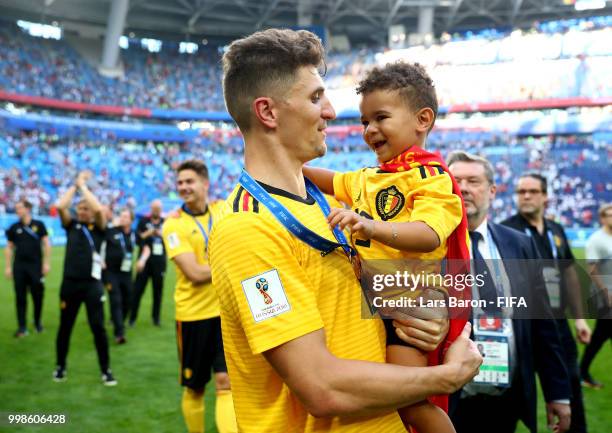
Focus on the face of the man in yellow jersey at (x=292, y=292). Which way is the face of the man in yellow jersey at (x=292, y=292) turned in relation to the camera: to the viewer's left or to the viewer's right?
to the viewer's right

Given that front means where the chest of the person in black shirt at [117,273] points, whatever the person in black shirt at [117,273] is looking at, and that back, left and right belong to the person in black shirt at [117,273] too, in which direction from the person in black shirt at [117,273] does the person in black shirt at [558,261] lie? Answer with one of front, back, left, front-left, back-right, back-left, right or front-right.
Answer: front

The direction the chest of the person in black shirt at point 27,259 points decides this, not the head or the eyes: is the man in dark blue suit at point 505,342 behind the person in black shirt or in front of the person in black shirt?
in front

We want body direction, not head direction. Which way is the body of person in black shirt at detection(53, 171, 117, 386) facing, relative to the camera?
toward the camera

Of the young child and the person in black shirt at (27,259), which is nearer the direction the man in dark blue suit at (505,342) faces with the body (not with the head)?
the young child

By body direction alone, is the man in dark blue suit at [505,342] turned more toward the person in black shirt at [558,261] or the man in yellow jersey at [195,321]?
the man in yellow jersey

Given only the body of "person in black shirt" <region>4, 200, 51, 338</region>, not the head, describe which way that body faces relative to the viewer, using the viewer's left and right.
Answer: facing the viewer

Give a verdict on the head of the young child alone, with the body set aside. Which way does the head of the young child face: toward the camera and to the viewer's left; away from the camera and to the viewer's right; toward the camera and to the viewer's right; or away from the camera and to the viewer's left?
toward the camera and to the viewer's left

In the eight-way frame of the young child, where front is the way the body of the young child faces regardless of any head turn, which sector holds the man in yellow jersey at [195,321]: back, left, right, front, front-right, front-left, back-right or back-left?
right

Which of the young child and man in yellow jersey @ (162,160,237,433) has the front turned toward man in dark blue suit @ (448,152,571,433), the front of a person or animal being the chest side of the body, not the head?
the man in yellow jersey

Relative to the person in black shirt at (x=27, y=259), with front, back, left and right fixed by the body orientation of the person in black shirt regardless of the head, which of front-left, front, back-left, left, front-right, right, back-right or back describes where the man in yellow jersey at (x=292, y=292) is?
front
